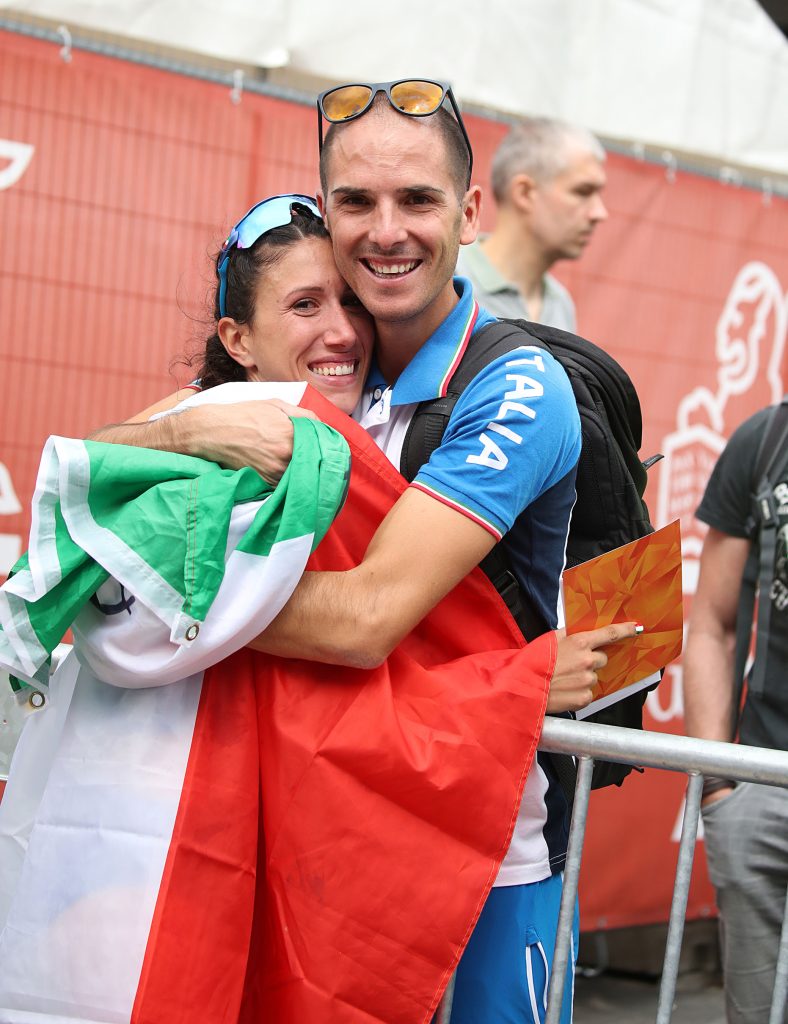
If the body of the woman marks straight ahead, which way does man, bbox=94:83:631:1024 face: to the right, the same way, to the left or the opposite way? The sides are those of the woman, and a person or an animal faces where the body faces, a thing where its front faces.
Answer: to the right

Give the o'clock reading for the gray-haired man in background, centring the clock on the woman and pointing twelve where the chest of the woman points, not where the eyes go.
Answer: The gray-haired man in background is roughly at 8 o'clock from the woman.

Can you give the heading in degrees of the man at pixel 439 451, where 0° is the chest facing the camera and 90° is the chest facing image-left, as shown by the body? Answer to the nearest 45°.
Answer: approximately 45°

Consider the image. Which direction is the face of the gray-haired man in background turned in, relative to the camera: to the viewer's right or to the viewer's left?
to the viewer's right

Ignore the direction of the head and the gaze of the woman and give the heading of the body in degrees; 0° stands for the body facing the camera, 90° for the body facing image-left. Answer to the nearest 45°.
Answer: approximately 315°

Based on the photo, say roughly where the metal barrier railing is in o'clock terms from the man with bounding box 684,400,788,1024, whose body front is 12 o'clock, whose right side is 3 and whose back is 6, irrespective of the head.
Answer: The metal barrier railing is roughly at 12 o'clock from the man.
